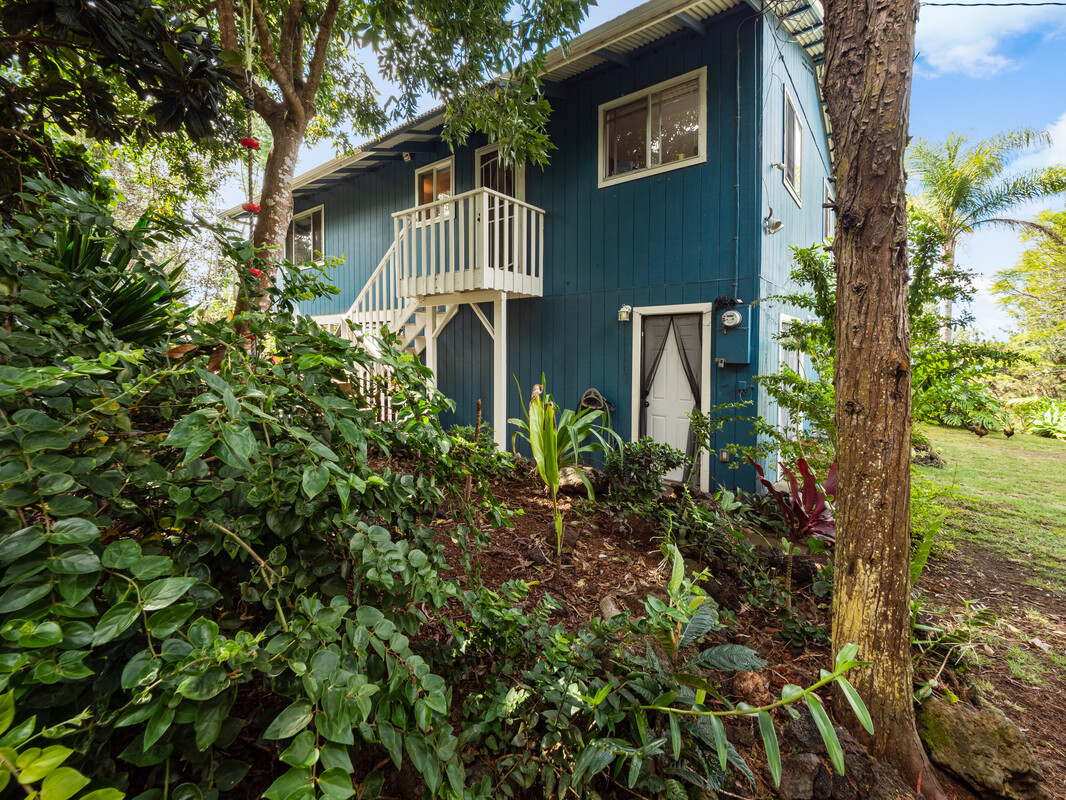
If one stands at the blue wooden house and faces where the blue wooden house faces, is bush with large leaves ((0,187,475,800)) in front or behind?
in front

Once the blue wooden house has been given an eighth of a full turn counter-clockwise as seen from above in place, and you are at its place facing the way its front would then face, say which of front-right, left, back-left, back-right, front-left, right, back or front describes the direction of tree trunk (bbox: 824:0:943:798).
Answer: front

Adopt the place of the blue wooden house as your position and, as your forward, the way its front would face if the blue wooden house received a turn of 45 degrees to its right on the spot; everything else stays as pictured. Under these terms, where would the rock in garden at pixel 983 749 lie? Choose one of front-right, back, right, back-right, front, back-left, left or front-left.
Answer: left

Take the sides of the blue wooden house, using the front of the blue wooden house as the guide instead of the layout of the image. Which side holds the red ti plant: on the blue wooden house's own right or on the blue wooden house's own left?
on the blue wooden house's own left

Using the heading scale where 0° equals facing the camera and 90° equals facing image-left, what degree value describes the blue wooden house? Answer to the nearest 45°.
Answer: approximately 45°

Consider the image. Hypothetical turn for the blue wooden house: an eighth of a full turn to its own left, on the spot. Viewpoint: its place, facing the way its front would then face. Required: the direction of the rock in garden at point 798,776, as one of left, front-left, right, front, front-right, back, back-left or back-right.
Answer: front

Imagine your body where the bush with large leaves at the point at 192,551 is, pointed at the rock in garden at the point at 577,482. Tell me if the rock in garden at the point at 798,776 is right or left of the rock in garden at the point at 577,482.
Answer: right
